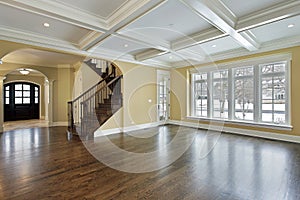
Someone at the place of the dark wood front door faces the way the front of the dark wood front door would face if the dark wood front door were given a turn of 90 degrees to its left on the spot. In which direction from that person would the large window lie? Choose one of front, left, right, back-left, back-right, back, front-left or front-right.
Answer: front-right

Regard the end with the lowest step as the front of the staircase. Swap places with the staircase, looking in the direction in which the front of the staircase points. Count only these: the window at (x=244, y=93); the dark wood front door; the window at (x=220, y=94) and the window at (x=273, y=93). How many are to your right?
1

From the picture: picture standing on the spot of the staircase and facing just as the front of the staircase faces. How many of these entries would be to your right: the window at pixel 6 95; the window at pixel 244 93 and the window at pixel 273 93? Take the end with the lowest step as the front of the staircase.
1

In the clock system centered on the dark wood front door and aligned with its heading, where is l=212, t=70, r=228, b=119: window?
The window is roughly at 11 o'clock from the dark wood front door.

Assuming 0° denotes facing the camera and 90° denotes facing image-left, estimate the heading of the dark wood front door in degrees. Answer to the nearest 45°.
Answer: approximately 0°

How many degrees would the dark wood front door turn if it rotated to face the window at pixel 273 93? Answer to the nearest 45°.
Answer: approximately 45° to its left

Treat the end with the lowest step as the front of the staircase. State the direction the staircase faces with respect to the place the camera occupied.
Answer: facing the viewer and to the left of the viewer

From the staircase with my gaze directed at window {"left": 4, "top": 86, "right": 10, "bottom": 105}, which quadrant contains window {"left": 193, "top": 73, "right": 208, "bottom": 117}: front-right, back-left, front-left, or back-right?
back-right

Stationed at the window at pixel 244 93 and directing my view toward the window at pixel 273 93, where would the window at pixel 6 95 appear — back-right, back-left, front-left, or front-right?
back-right

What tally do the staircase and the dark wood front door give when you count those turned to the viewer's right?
0

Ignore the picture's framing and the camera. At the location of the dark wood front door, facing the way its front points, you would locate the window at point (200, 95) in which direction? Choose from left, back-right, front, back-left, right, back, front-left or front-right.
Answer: front-left

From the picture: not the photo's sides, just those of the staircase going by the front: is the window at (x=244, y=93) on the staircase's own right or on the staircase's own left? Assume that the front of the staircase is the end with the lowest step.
on the staircase's own left

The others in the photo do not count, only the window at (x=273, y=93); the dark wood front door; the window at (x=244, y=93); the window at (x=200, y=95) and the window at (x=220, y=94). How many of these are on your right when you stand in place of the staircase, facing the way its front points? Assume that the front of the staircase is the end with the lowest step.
1
